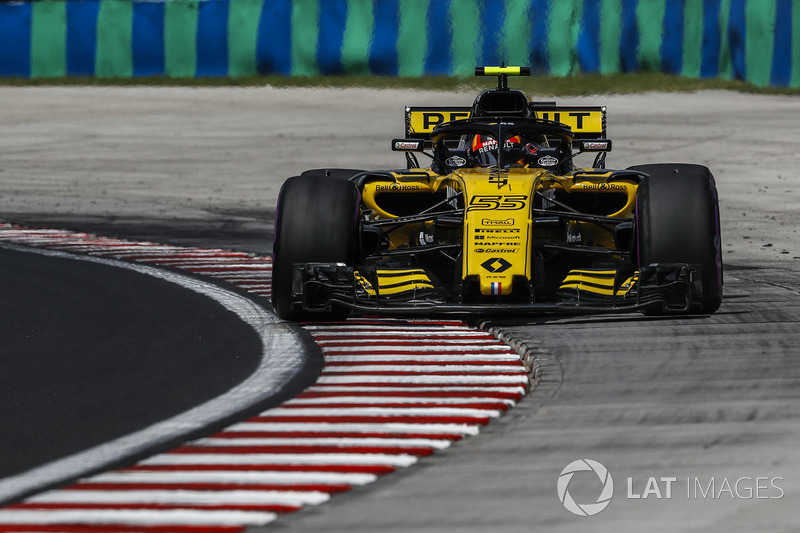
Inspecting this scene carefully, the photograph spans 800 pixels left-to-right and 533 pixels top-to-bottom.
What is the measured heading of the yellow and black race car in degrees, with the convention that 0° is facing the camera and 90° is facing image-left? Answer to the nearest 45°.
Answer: approximately 0°
